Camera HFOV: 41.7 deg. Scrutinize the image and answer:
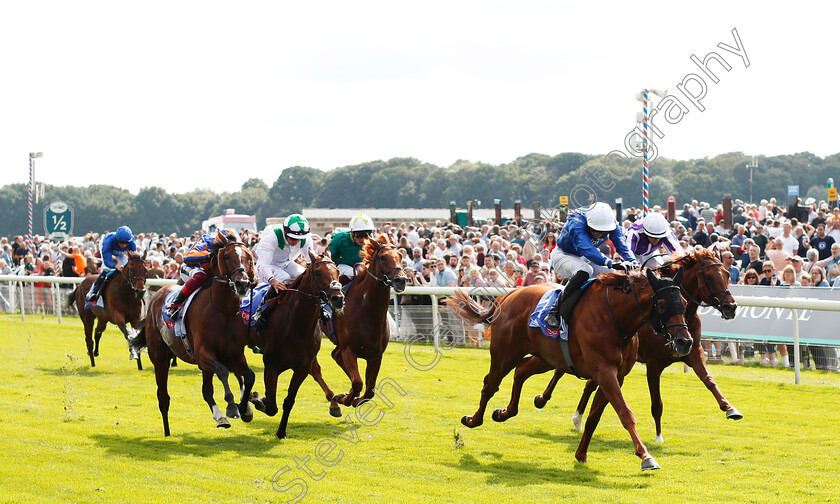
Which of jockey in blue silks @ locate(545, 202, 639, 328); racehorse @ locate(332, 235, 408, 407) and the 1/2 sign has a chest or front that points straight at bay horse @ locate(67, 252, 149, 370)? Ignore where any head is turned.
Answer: the 1/2 sign

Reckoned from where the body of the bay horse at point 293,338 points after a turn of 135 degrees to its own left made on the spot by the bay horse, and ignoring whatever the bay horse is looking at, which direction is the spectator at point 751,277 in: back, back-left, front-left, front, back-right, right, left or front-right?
front-right

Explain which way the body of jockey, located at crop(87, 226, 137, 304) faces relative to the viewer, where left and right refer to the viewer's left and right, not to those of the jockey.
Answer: facing the viewer and to the right of the viewer

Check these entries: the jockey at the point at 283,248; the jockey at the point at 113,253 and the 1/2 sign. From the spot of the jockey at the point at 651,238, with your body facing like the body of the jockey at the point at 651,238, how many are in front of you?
0

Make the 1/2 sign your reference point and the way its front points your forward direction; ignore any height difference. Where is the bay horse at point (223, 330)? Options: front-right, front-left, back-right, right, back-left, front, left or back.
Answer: front

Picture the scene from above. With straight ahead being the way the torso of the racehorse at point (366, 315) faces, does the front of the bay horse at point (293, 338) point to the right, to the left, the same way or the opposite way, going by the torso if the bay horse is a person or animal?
the same way

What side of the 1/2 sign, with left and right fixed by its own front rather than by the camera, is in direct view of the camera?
front

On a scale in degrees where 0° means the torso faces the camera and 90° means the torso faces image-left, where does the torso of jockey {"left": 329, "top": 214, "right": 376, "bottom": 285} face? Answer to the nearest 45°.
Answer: approximately 315°

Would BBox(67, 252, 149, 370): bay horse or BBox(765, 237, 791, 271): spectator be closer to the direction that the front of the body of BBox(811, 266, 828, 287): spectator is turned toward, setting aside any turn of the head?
the bay horse

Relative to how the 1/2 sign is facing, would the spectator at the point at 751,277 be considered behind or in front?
in front

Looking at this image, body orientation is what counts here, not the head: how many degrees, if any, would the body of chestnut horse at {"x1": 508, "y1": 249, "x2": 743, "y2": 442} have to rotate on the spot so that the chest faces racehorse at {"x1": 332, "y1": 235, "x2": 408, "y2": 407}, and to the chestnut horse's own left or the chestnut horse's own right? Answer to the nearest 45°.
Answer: approximately 135° to the chestnut horse's own right

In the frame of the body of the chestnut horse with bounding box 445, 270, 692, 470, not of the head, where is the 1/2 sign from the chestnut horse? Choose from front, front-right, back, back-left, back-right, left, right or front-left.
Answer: back

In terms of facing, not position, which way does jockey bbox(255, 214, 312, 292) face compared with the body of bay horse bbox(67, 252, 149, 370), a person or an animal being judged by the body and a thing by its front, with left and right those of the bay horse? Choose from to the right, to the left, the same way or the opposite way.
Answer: the same way

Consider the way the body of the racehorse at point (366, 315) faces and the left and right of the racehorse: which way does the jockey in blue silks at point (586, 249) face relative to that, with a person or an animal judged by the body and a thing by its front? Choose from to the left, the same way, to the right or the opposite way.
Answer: the same way
